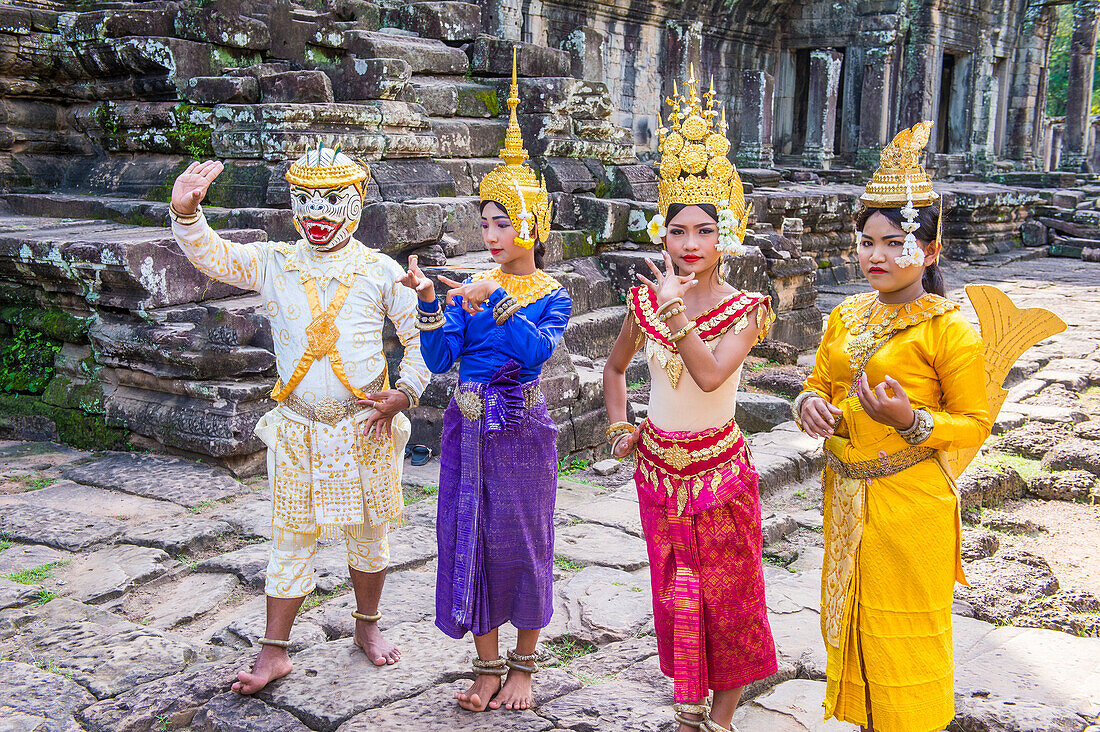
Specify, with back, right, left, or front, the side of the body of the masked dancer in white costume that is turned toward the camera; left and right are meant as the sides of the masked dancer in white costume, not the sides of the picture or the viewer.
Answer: front

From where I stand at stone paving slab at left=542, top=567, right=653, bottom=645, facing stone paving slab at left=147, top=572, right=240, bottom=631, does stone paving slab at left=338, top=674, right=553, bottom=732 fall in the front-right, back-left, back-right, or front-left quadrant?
front-left

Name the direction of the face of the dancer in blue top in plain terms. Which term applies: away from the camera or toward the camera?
toward the camera

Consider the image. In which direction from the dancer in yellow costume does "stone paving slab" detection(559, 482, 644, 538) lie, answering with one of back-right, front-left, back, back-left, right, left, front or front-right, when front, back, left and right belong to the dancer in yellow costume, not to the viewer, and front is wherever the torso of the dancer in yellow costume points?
right

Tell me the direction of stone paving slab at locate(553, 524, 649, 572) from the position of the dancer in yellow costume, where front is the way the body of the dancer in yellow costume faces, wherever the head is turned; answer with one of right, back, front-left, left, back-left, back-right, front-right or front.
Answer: right

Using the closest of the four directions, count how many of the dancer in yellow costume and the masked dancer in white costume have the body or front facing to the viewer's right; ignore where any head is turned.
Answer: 0

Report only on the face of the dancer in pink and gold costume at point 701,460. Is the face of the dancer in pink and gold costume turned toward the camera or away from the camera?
toward the camera

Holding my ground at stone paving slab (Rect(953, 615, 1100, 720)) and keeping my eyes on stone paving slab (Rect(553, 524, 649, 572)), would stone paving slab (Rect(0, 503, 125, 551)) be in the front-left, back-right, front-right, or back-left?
front-left

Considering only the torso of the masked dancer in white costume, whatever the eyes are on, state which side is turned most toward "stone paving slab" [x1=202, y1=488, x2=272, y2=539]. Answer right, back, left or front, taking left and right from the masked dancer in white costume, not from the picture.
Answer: back

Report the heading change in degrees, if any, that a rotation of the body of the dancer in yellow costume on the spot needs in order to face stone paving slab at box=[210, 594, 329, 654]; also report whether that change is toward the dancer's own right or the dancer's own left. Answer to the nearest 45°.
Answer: approximately 45° to the dancer's own right

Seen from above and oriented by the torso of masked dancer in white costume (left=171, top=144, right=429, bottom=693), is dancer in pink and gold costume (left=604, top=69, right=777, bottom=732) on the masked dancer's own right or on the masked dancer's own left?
on the masked dancer's own left

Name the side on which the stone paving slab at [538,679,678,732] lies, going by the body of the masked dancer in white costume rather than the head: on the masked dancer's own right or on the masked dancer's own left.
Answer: on the masked dancer's own left

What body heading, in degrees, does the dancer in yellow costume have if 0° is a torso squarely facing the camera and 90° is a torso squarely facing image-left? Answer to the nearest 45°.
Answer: approximately 45°

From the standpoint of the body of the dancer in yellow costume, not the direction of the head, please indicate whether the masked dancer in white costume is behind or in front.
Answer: in front
